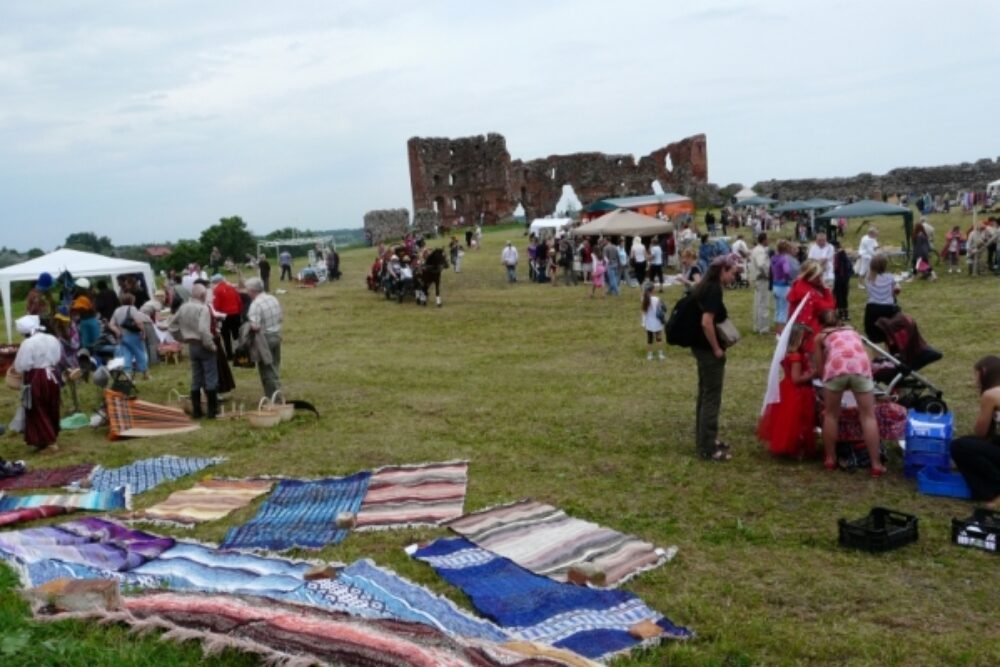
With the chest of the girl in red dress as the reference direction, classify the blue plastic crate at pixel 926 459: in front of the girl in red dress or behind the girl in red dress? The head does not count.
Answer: in front

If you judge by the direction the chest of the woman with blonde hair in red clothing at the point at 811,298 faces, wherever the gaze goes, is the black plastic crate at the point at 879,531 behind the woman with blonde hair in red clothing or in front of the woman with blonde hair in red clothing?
in front

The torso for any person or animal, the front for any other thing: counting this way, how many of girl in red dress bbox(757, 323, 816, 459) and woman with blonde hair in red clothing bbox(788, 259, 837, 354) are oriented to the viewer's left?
0

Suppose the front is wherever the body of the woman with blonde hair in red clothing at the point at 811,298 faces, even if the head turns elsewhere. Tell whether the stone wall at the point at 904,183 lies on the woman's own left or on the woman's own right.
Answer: on the woman's own left

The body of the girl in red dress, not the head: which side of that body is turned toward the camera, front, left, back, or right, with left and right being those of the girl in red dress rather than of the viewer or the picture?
right

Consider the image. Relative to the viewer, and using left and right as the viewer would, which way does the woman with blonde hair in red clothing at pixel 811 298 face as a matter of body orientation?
facing the viewer and to the right of the viewer

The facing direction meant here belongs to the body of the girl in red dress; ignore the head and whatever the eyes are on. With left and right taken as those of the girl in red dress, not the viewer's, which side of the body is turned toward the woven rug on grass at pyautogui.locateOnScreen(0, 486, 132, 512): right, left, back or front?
back
